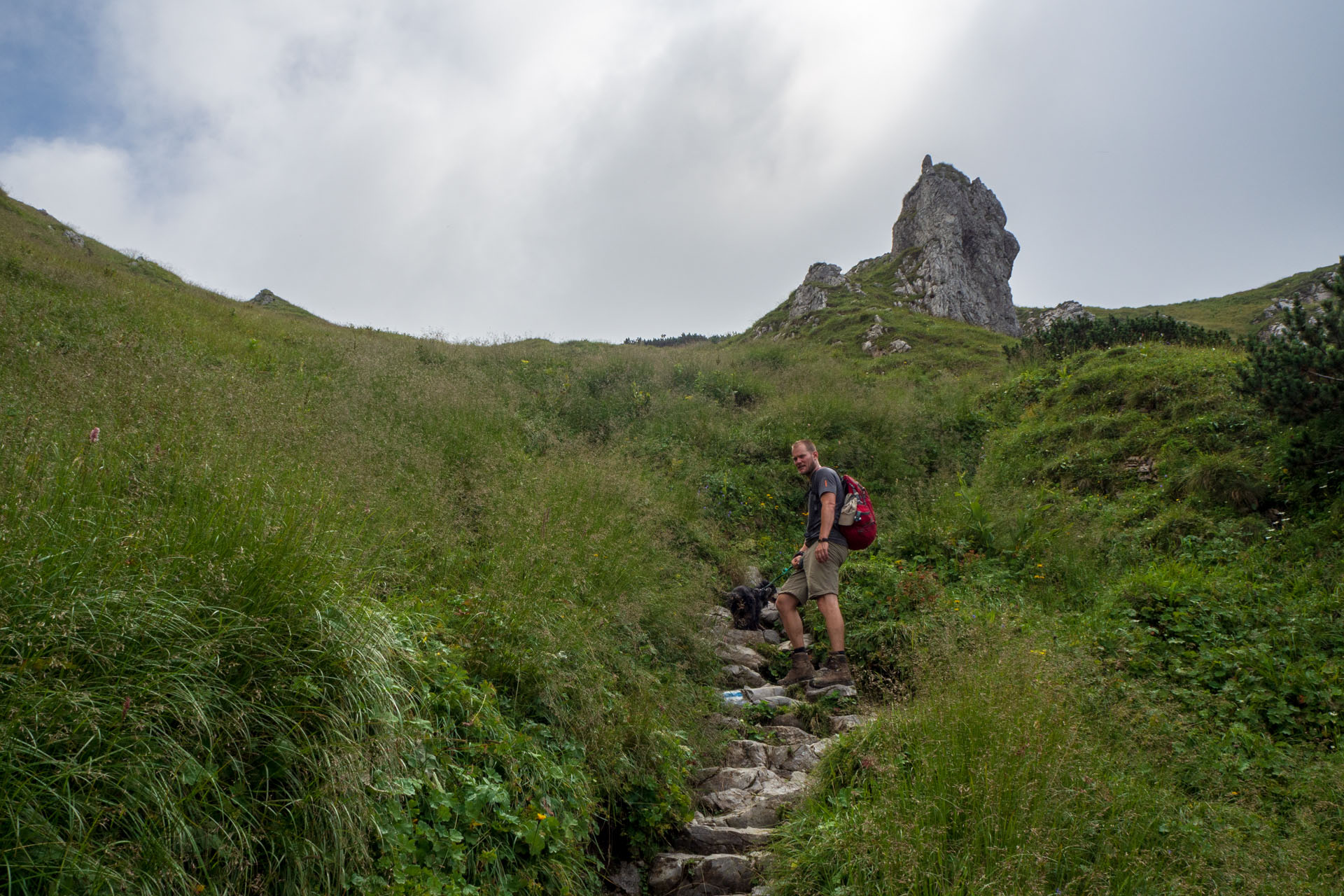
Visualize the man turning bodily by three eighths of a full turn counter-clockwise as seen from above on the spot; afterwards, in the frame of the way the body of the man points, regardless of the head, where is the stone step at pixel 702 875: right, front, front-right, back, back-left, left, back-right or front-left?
front-right

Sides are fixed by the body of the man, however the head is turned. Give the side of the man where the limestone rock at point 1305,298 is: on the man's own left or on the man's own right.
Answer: on the man's own right

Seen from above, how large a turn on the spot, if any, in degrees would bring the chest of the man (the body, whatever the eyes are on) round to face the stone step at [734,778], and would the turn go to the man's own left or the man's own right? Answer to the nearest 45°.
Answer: approximately 90° to the man's own left

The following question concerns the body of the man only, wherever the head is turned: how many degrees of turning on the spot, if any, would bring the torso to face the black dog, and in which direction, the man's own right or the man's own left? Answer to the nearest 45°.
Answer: approximately 45° to the man's own right

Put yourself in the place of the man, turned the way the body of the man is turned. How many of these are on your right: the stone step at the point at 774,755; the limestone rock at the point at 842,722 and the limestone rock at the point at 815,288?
1

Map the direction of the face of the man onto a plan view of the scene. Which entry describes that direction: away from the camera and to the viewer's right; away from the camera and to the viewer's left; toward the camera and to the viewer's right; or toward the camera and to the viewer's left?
toward the camera and to the viewer's left

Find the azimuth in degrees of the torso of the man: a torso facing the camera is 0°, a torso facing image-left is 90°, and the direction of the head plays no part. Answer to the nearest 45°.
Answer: approximately 90°

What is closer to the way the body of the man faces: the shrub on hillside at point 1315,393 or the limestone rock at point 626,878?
the limestone rock

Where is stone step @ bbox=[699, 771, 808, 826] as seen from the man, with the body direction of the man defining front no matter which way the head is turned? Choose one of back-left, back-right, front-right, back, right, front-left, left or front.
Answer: left

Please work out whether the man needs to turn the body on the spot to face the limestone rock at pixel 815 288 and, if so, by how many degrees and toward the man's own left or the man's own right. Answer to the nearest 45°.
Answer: approximately 90° to the man's own right

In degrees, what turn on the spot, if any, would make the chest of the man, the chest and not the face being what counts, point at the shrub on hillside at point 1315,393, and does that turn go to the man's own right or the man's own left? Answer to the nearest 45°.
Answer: approximately 180°

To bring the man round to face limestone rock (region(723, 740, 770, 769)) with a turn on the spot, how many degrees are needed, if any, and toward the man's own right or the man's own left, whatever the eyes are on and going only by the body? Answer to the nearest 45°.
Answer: approximately 90° to the man's own left
